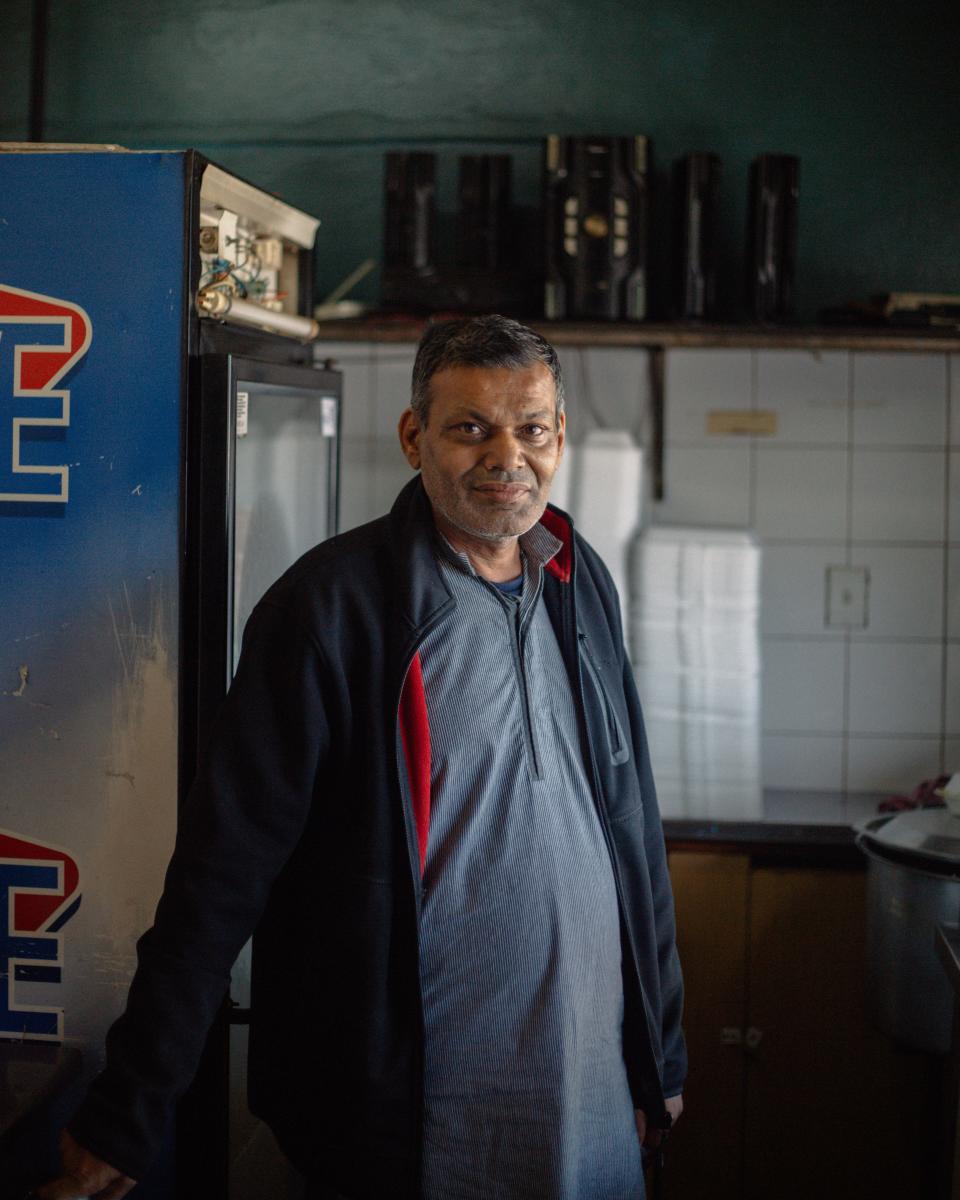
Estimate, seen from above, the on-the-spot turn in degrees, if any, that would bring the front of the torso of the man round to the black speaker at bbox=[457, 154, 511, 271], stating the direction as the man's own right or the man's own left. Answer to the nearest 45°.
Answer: approximately 135° to the man's own left

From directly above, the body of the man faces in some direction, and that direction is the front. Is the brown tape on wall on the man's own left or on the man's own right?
on the man's own left

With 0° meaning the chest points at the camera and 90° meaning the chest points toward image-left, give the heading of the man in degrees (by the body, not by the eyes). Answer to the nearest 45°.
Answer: approximately 315°

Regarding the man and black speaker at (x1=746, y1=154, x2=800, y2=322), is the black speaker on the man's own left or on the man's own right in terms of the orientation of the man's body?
on the man's own left

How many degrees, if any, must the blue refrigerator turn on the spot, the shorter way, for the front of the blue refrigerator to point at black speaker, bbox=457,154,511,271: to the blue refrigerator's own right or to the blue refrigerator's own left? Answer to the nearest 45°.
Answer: approximately 90° to the blue refrigerator's own left

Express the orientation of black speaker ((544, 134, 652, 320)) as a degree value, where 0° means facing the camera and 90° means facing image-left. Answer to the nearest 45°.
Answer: approximately 0°

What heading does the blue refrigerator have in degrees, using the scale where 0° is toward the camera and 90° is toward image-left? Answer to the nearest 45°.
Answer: approximately 315°
